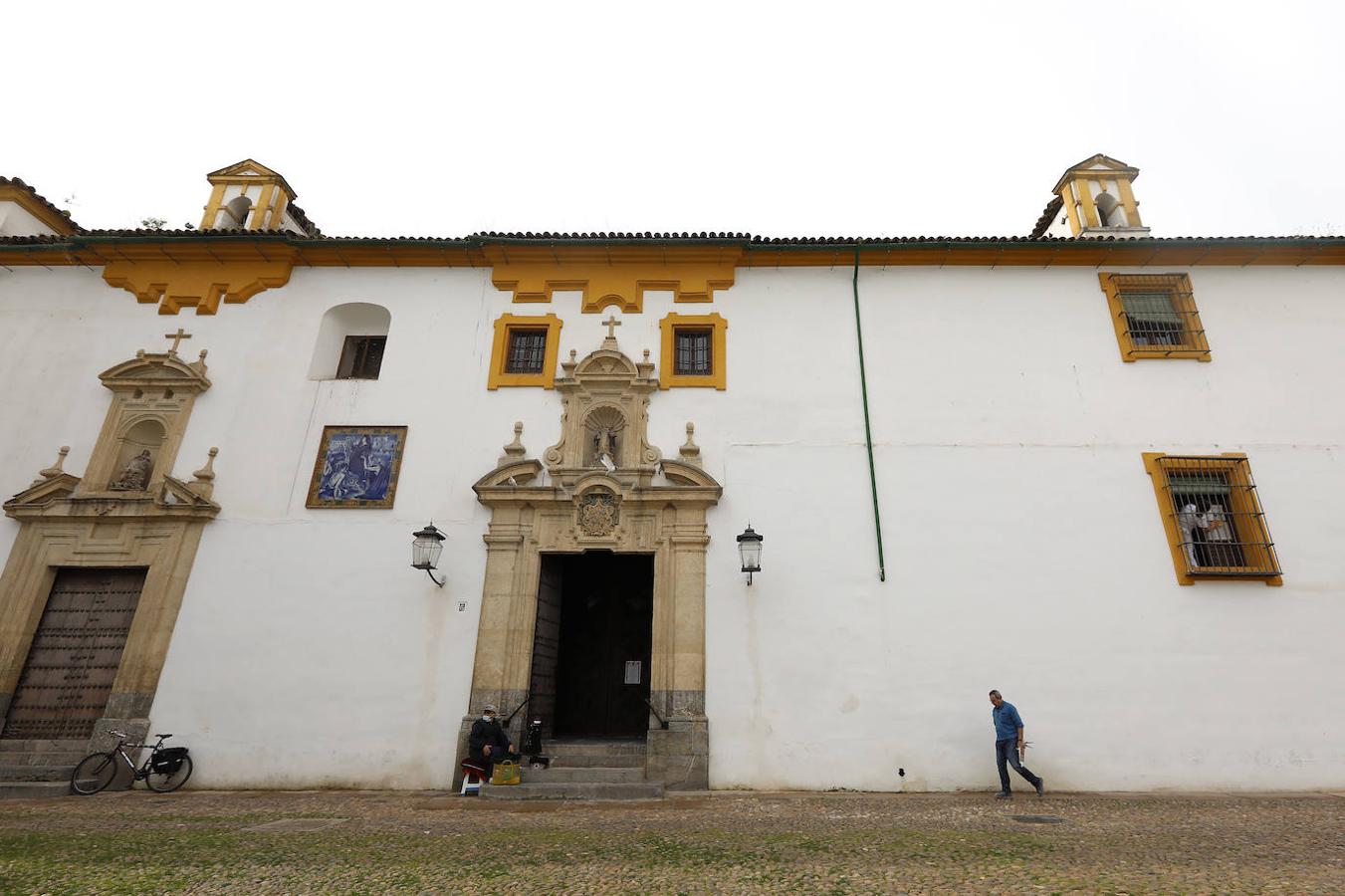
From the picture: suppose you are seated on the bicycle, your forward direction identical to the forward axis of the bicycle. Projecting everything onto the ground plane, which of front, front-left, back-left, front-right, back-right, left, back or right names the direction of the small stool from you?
back-left

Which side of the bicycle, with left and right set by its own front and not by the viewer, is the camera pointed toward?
left

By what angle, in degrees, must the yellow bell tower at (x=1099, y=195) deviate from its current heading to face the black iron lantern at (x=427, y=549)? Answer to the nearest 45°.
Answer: approximately 45° to its right

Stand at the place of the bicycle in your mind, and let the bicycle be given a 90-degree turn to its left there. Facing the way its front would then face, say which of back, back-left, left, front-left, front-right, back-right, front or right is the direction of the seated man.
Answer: front-left

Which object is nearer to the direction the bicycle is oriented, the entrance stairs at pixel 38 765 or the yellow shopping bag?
the entrance stairs

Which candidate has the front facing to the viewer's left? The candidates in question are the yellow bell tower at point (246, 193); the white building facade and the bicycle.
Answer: the bicycle

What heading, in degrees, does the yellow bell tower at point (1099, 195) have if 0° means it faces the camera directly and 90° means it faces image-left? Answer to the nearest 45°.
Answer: approximately 0°

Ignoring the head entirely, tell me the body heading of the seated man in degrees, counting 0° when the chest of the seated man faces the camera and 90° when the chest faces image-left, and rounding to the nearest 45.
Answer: approximately 0°

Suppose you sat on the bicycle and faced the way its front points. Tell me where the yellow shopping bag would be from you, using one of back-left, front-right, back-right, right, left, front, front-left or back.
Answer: back-left
